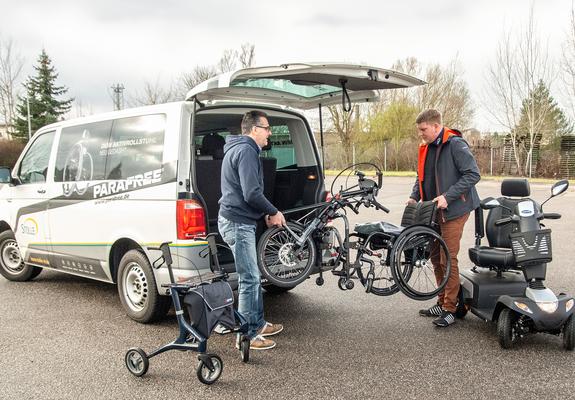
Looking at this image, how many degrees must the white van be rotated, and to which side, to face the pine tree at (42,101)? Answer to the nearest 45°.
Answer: approximately 45° to its right

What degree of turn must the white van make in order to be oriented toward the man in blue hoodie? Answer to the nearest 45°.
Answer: approximately 180°

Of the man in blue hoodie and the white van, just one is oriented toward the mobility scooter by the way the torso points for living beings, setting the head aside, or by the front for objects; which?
the man in blue hoodie

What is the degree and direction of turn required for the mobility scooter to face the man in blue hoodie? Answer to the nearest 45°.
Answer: approximately 90° to its right

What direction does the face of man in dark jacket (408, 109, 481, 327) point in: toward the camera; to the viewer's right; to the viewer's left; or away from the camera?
to the viewer's left

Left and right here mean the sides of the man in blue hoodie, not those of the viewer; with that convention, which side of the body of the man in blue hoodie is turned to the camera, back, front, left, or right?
right

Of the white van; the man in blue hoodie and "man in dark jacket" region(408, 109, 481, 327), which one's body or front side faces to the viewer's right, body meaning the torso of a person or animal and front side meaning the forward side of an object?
the man in blue hoodie

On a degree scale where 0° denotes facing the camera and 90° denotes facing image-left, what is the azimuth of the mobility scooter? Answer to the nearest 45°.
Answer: approximately 315°

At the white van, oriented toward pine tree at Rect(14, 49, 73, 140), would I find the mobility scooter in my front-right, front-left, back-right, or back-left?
back-right

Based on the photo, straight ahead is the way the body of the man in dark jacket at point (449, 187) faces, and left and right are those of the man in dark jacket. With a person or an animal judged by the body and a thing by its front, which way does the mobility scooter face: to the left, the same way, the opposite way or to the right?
to the left

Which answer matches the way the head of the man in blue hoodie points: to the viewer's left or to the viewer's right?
to the viewer's right

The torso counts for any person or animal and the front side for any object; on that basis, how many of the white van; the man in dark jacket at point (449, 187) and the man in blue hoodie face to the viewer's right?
1

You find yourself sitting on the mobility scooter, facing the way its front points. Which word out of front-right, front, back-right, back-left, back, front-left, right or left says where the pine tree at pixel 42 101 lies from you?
back

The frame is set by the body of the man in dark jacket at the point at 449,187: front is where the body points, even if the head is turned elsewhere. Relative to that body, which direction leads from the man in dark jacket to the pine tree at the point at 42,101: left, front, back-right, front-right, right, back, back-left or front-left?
right

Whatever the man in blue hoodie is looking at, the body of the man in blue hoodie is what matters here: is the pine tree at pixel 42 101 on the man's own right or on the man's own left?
on the man's own left

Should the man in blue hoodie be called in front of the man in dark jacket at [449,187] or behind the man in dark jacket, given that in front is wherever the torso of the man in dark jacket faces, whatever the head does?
in front

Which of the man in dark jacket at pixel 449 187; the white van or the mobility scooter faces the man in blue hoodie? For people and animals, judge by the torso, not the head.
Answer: the man in dark jacket

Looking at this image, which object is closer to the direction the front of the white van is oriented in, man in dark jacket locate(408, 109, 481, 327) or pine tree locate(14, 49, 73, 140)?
the pine tree
